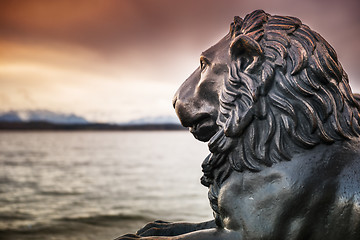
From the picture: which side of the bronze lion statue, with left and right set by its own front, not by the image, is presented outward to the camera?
left
